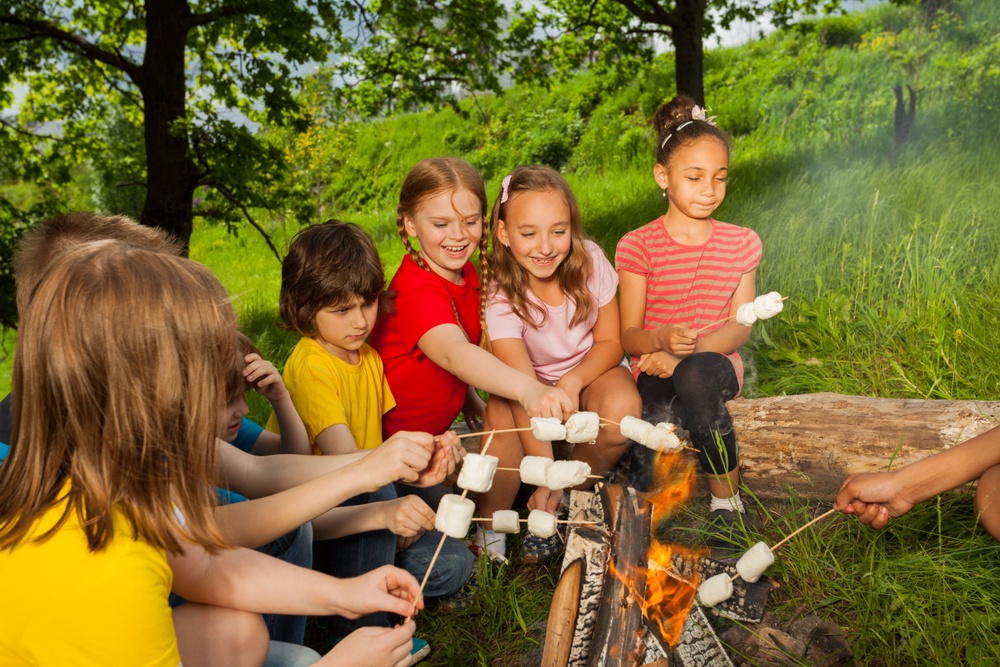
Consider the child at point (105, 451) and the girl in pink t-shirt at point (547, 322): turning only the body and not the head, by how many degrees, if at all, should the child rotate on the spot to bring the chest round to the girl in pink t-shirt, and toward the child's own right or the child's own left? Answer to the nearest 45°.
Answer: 0° — they already face them

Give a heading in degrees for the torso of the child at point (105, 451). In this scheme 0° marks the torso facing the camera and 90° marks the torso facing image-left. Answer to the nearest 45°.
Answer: approximately 225°

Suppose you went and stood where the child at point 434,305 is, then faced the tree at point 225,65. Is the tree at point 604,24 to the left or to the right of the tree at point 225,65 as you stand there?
right

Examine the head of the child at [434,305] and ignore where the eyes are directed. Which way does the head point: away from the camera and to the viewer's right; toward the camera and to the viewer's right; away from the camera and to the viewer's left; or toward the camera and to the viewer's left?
toward the camera and to the viewer's right

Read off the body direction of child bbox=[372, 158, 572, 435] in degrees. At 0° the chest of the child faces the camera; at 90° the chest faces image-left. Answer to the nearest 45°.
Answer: approximately 315°

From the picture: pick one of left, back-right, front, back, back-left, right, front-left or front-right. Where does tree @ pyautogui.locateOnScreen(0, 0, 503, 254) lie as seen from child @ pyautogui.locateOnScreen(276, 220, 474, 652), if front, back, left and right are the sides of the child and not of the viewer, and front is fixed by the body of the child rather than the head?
back-left

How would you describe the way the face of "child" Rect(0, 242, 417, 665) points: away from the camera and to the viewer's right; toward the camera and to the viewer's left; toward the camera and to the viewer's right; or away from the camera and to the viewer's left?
away from the camera and to the viewer's right

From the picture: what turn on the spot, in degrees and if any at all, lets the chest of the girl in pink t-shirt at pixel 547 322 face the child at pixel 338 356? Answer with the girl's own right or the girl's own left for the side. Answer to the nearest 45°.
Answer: approximately 45° to the girl's own right

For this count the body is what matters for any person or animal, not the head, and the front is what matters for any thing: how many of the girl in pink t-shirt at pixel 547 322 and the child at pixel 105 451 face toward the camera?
1

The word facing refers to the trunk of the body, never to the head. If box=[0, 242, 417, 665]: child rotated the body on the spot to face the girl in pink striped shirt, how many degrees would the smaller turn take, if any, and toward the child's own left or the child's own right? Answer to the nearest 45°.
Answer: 0° — they already face them

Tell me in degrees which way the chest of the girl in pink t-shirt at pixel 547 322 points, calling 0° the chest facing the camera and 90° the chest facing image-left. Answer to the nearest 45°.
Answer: approximately 0°

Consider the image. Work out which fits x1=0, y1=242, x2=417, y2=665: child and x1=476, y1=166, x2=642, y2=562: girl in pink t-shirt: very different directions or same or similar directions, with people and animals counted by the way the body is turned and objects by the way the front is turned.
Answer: very different directions

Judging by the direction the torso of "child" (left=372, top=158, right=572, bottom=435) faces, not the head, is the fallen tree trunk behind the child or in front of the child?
in front
